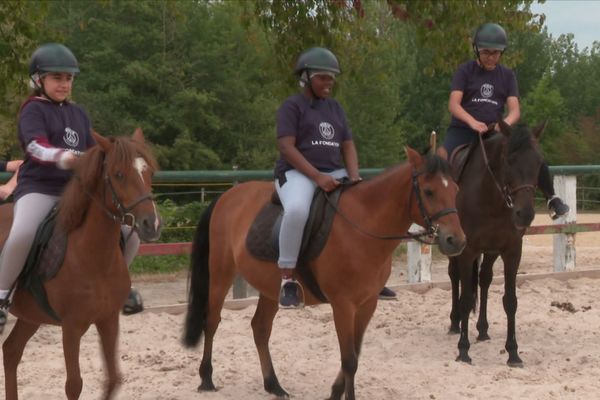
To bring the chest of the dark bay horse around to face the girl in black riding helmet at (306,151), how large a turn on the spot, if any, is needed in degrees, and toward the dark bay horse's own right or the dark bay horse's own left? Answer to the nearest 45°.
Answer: approximately 45° to the dark bay horse's own right

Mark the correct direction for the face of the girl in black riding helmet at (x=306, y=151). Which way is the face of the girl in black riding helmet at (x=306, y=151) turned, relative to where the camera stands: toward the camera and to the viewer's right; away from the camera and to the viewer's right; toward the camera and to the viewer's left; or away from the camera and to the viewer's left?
toward the camera and to the viewer's right

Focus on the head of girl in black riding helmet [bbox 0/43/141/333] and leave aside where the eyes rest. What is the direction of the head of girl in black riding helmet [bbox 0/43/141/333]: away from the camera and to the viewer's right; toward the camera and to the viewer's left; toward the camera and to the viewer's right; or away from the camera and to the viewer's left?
toward the camera and to the viewer's right

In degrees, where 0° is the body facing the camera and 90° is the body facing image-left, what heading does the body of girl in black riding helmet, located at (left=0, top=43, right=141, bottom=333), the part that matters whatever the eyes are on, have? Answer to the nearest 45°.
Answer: approximately 315°

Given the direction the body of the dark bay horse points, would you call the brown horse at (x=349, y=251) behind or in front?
in front

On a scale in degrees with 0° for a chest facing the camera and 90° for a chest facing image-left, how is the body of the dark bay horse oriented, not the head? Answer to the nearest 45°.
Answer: approximately 0°

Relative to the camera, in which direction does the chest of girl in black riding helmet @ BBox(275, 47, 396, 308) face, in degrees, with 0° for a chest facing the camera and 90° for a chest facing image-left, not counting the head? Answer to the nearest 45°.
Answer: approximately 315°
